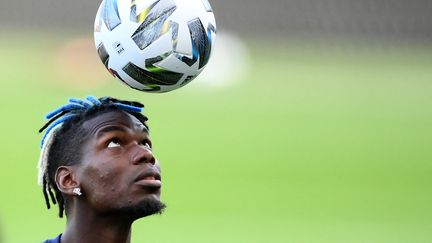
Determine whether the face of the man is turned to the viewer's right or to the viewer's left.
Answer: to the viewer's right
